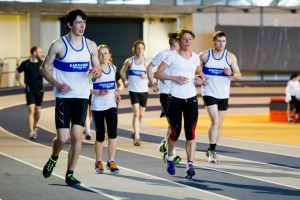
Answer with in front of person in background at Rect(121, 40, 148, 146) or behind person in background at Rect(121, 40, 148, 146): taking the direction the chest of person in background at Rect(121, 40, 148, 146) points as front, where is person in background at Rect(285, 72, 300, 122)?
behind

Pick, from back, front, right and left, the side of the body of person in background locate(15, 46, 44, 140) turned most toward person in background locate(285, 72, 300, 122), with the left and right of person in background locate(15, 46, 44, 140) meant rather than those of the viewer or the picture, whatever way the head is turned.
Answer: left

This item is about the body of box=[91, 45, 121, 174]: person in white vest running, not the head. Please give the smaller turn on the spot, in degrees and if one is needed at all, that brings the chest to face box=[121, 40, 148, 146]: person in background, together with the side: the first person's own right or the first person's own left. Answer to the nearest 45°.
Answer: approximately 180°

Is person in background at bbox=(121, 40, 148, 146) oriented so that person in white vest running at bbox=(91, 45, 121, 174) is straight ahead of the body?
yes

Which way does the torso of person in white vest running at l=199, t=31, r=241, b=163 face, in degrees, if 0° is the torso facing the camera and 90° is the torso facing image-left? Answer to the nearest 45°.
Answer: approximately 0°

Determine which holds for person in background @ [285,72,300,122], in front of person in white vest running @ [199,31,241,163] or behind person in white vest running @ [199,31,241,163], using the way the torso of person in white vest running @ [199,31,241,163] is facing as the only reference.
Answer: behind

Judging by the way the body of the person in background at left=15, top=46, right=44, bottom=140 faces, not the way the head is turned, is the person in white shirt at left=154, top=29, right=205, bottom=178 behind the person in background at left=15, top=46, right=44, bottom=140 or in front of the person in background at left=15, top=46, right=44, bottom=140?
in front

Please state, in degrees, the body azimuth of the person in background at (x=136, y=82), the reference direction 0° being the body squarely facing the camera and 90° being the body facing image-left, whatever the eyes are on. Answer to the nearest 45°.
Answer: approximately 0°

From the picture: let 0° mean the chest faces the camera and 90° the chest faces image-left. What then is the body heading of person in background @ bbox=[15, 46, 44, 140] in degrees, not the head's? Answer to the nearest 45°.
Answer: approximately 315°
